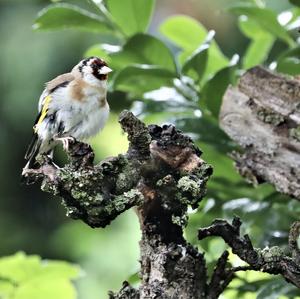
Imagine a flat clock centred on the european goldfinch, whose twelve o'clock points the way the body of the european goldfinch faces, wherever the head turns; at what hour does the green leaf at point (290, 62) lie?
The green leaf is roughly at 11 o'clock from the european goldfinch.

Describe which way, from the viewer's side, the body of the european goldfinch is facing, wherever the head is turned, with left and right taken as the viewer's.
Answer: facing the viewer and to the right of the viewer

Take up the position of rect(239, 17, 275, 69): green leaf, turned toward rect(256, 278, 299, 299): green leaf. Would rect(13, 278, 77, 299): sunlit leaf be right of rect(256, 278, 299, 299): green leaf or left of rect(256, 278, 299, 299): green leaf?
right

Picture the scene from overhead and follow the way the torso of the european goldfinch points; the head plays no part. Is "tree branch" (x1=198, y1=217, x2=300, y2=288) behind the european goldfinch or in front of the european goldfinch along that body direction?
in front

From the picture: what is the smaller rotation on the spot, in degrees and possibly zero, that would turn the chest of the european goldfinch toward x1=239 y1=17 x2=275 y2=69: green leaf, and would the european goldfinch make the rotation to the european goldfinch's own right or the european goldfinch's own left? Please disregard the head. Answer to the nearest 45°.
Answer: approximately 45° to the european goldfinch's own left

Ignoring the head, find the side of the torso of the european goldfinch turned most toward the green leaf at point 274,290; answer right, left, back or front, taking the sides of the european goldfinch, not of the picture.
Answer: front
